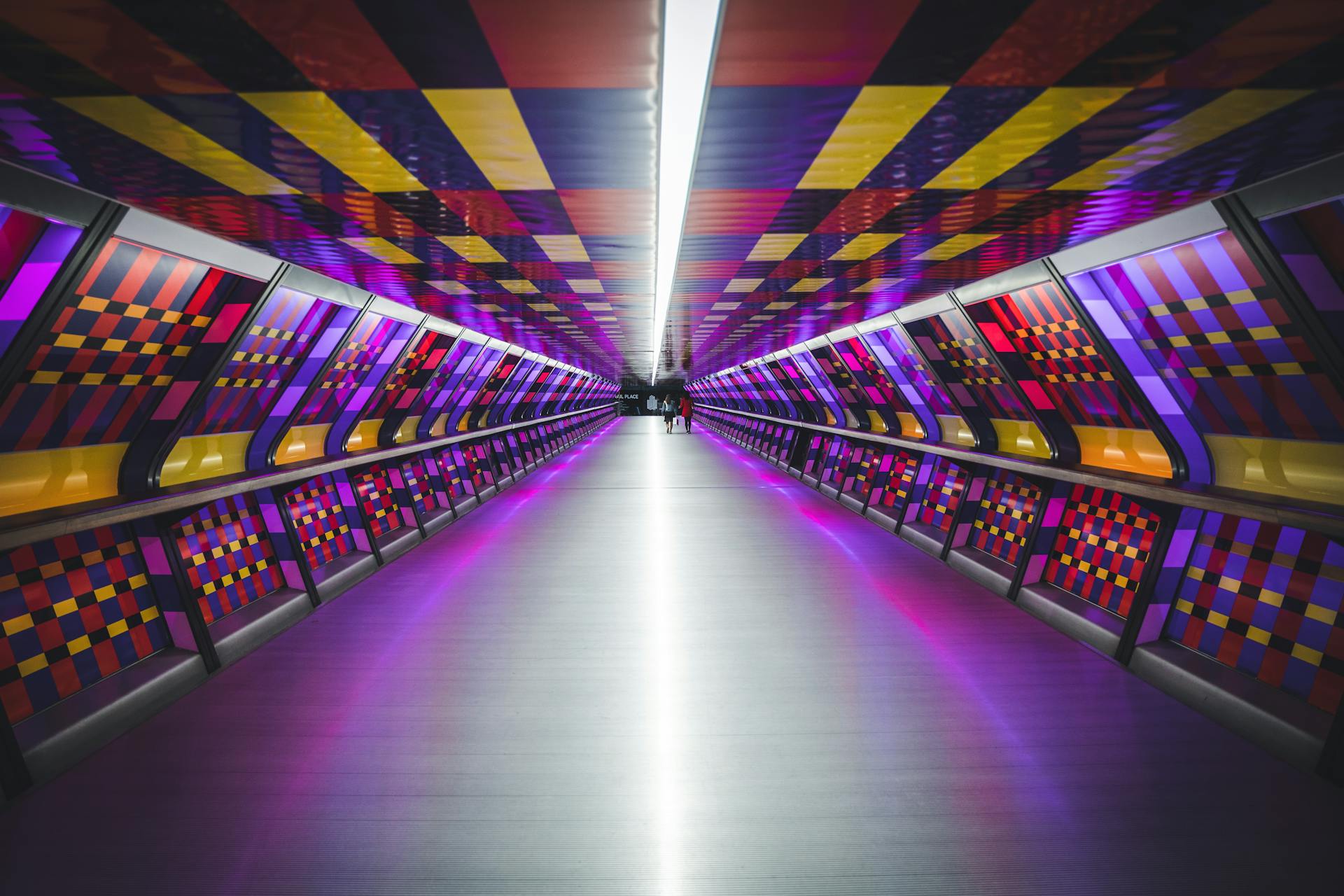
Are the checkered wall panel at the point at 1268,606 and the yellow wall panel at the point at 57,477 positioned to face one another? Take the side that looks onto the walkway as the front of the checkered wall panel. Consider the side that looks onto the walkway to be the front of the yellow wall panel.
yes

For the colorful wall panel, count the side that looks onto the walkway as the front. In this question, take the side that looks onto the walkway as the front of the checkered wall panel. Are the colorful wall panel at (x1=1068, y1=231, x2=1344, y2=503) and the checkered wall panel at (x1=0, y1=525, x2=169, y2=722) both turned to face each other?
yes

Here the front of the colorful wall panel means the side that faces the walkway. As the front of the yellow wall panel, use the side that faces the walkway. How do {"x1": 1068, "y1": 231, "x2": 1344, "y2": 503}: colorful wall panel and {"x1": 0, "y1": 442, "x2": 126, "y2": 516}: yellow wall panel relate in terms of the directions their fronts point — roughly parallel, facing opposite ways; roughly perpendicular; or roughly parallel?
roughly parallel, facing opposite ways

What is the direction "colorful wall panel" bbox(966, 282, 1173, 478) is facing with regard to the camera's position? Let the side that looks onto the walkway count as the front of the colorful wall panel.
facing the viewer and to the left of the viewer

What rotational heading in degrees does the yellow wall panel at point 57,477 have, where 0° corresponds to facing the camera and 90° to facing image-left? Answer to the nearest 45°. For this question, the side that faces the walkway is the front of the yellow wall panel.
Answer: approximately 315°

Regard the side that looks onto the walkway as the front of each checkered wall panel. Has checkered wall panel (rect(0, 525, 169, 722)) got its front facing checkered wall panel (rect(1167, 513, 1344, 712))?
yes

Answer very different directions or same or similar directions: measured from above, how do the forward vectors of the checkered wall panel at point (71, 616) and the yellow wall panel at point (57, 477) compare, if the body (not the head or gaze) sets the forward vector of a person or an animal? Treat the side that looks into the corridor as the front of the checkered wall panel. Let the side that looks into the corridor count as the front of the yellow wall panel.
same or similar directions

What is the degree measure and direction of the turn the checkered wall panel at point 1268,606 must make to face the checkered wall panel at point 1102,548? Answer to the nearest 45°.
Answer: approximately 90° to its right

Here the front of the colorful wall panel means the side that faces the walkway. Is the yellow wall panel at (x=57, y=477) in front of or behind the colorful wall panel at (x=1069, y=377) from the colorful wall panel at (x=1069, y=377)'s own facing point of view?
in front

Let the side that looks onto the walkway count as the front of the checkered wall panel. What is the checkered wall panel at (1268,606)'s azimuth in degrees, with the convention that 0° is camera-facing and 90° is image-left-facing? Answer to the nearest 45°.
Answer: approximately 45°

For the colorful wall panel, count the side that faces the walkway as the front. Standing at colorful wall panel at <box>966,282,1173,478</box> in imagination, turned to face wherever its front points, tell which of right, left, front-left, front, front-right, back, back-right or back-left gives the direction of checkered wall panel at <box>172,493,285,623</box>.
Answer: front

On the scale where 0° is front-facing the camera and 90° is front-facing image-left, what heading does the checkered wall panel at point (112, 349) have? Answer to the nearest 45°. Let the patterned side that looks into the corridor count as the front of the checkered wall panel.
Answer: approximately 315°

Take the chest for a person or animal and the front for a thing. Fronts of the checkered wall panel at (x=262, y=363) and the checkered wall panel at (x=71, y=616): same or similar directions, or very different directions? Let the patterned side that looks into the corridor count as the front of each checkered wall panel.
same or similar directions

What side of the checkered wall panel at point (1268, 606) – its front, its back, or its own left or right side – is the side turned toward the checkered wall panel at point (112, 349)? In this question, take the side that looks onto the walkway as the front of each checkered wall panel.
front

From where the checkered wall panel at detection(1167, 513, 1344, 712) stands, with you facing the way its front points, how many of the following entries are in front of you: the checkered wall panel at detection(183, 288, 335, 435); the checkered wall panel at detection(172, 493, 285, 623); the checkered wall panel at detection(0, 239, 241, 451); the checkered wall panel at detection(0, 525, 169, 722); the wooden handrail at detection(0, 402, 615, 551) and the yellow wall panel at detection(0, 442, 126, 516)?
6

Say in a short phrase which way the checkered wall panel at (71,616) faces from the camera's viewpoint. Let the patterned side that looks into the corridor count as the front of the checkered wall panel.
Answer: facing the viewer and to the right of the viewer

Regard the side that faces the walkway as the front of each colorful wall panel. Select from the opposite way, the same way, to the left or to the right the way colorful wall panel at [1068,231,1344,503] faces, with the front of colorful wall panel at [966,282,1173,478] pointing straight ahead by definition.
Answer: the same way

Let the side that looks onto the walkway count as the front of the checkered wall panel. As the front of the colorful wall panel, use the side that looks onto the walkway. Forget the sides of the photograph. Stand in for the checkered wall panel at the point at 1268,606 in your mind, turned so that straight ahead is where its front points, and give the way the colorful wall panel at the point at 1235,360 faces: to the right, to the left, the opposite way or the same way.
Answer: the same way
